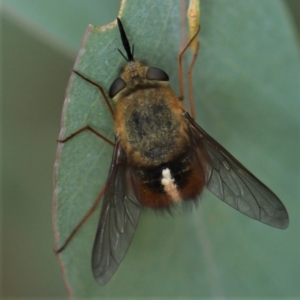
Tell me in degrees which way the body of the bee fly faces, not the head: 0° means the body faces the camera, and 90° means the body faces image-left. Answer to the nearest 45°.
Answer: approximately 180°
